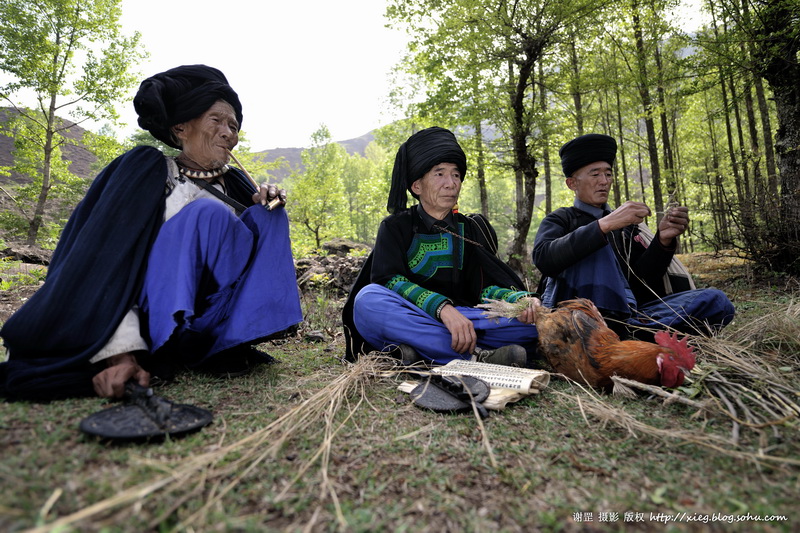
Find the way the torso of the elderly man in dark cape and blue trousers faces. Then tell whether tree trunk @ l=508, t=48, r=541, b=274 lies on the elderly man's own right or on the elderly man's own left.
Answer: on the elderly man's own left

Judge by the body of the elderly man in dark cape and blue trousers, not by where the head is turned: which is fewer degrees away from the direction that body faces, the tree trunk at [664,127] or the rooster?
the rooster

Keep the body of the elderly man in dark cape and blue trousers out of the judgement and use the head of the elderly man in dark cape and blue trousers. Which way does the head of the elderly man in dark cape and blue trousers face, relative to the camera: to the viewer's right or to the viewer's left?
to the viewer's right

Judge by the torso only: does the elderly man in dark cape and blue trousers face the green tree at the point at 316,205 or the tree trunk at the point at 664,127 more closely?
the tree trunk

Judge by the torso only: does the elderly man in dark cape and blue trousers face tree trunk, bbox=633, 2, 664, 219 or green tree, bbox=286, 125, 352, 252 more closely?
the tree trunk

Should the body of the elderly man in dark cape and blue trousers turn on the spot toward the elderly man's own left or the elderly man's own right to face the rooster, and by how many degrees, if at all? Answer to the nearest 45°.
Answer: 0° — they already face it

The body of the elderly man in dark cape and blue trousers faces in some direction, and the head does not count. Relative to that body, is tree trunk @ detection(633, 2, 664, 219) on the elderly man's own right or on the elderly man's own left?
on the elderly man's own left

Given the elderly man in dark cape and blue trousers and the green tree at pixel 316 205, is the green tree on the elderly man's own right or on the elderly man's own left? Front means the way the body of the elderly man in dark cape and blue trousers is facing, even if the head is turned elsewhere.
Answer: on the elderly man's own left

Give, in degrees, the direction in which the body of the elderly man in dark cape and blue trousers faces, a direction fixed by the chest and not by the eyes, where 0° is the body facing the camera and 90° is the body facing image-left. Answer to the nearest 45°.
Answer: approximately 315°
